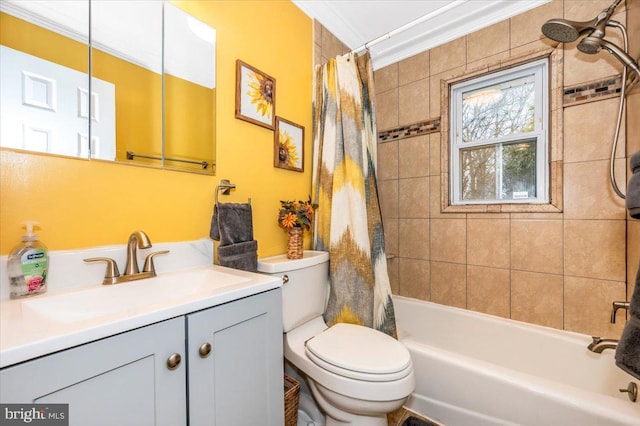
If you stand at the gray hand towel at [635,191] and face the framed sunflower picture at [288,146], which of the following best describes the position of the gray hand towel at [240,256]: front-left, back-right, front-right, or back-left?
front-left

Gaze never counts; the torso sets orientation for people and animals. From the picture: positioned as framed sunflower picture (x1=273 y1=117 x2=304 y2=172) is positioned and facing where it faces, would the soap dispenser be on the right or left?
on its right

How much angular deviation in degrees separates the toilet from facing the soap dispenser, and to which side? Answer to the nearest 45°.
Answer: approximately 90° to its right

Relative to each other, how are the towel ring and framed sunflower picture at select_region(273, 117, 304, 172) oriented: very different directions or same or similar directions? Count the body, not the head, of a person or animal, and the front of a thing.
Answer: same or similar directions

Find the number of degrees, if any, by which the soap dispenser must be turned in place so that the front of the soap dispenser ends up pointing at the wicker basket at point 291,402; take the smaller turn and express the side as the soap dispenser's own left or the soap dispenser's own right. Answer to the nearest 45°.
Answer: approximately 45° to the soap dispenser's own left

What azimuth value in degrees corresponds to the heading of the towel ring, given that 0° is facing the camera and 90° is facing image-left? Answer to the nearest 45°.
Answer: approximately 315°

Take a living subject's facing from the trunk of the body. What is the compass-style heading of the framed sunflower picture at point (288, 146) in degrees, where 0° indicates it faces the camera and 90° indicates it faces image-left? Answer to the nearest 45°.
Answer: approximately 315°

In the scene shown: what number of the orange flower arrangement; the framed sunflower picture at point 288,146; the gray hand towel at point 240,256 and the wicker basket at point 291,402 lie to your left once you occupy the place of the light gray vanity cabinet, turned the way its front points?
4

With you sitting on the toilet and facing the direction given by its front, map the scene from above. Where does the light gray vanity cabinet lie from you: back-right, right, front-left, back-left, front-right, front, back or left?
right

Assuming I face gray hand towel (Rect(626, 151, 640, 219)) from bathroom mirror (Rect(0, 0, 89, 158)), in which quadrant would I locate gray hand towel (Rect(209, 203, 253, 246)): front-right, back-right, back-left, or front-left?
front-left

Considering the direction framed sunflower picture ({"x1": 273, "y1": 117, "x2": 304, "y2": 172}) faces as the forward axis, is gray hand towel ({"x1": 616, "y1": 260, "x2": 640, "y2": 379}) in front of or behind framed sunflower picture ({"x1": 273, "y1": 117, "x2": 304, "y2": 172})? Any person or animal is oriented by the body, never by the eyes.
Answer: in front

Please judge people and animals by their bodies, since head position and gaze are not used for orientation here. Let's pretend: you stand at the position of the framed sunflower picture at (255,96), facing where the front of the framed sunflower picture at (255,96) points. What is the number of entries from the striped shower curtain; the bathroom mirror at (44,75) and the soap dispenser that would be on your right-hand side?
2
